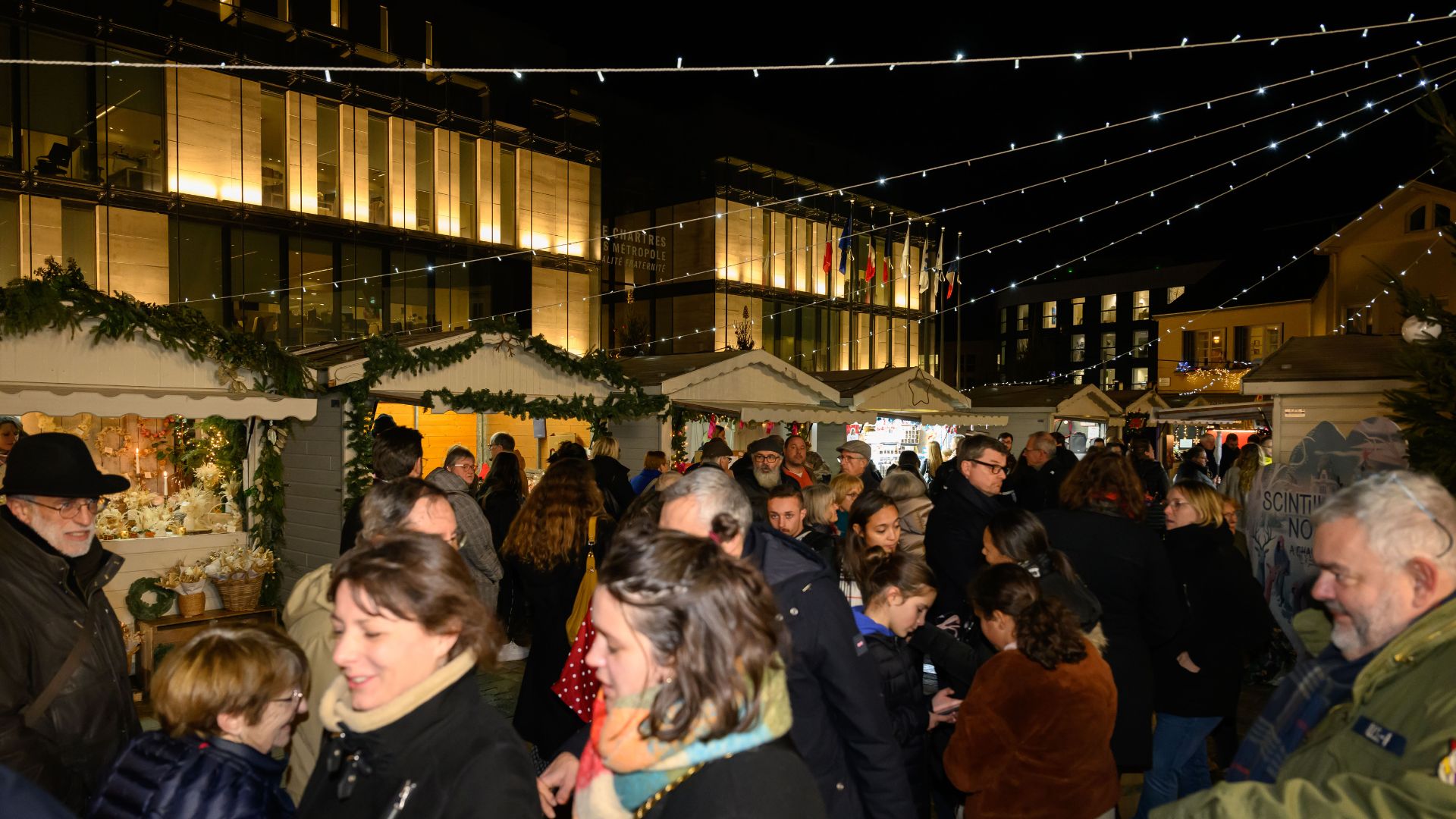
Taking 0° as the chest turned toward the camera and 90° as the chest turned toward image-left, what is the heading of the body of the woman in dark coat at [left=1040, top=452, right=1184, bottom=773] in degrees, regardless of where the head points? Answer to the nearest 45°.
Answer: approximately 180°

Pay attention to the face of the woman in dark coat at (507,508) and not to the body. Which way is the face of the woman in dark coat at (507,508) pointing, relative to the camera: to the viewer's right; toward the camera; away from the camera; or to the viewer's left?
away from the camera

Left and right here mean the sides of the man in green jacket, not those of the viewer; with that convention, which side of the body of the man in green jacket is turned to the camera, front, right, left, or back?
left

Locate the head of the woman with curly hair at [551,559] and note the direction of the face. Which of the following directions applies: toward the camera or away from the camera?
away from the camera

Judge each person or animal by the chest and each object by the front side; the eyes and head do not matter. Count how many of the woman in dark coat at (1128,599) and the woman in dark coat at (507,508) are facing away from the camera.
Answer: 2

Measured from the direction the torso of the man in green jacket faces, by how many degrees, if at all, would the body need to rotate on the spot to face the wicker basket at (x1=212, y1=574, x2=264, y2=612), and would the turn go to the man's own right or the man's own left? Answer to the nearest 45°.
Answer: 0° — they already face it

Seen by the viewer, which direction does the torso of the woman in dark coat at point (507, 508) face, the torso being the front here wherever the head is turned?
away from the camera

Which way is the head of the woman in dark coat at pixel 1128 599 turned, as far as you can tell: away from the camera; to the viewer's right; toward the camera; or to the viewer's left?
away from the camera

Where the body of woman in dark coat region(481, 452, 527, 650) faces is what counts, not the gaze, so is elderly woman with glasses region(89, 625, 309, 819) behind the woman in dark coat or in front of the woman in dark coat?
behind
